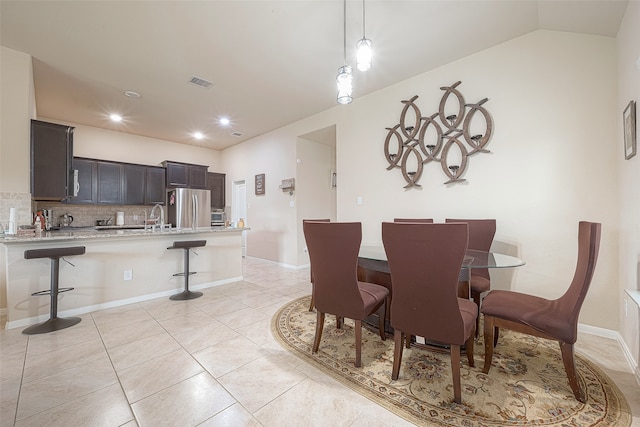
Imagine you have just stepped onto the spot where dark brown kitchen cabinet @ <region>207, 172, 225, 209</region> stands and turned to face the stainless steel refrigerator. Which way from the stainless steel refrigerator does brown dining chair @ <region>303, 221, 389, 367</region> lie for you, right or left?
left

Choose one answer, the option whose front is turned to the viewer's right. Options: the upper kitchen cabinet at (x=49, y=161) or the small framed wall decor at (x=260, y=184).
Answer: the upper kitchen cabinet

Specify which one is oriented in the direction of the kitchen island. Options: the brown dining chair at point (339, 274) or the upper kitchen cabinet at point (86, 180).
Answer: the upper kitchen cabinet

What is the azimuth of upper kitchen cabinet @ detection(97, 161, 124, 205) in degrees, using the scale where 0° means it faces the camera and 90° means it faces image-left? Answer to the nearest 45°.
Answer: approximately 0°

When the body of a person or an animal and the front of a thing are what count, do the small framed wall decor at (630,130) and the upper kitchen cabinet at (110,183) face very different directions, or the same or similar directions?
very different directions

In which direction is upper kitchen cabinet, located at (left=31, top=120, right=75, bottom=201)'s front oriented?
to the viewer's right

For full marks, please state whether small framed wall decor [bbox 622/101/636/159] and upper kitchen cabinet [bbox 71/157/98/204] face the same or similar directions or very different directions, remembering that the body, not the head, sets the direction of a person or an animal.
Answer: very different directions

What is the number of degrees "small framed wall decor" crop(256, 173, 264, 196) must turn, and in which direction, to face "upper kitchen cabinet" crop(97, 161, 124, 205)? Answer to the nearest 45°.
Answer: approximately 45° to its right

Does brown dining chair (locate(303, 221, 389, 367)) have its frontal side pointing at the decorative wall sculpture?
yes
